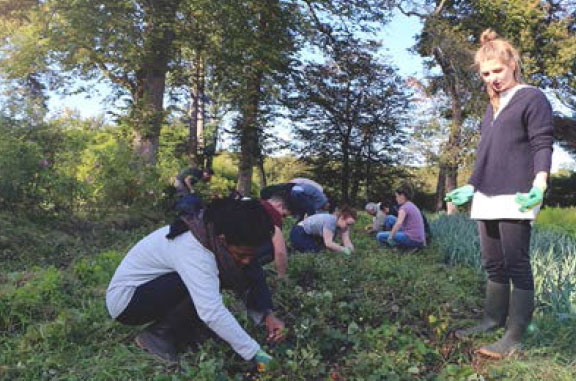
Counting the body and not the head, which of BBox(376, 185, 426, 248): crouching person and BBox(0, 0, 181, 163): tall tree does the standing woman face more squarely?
the tall tree

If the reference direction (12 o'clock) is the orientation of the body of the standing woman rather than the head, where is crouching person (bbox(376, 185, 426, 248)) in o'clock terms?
The crouching person is roughly at 4 o'clock from the standing woman.

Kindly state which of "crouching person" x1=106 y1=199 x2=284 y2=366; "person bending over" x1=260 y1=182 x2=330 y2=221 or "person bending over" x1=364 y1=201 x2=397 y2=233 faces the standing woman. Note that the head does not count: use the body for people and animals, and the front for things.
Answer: the crouching person

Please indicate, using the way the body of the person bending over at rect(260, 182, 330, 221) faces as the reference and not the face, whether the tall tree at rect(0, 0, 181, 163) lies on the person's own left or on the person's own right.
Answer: on the person's own right

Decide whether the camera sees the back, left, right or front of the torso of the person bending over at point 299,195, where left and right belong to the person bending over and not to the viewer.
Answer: left

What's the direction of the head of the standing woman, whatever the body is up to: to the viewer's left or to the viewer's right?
to the viewer's left

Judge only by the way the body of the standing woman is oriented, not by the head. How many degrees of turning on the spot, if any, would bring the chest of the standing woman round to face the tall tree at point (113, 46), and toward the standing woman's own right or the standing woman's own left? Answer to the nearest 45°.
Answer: approximately 90° to the standing woman's own right

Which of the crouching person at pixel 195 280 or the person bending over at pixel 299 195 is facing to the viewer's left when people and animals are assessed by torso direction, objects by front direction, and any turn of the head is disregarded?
the person bending over

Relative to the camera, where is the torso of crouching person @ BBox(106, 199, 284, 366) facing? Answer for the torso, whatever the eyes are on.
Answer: to the viewer's right

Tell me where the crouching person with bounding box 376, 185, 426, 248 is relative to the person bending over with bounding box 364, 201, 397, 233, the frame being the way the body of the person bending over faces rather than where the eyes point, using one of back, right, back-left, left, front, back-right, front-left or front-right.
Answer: left

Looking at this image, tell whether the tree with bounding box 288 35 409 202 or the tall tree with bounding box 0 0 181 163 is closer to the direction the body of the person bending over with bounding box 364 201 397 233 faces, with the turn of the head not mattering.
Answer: the tall tree
